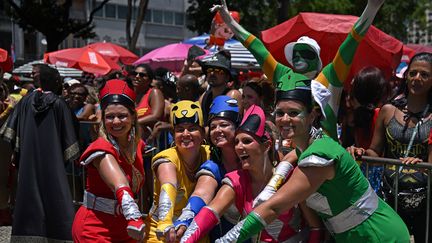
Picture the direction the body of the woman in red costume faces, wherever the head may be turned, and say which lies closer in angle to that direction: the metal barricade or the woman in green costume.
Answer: the woman in green costume

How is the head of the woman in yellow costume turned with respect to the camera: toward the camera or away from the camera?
toward the camera

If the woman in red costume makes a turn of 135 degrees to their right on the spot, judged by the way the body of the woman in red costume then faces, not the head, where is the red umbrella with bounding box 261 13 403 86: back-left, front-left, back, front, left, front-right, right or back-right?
back-right

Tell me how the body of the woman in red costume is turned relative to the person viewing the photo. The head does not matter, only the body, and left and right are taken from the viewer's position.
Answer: facing the viewer and to the right of the viewer

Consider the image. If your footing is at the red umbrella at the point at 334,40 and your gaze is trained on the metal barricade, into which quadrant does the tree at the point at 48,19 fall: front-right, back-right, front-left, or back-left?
back-right

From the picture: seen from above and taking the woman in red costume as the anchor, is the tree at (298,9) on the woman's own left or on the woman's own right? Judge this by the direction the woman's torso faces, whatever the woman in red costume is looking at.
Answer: on the woman's own left

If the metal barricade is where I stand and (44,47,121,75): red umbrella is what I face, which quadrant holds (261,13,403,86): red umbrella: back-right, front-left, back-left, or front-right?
front-right

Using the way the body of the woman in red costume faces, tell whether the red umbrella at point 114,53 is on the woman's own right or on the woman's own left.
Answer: on the woman's own left

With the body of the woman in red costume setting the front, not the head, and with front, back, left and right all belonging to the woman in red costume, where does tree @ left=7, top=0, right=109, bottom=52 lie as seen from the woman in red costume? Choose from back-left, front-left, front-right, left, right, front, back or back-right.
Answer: back-left

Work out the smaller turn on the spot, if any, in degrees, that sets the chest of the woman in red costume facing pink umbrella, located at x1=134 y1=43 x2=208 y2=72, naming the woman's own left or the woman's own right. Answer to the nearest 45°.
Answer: approximately 135° to the woman's own left

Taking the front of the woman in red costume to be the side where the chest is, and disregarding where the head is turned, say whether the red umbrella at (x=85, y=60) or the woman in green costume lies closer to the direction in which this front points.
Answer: the woman in green costume

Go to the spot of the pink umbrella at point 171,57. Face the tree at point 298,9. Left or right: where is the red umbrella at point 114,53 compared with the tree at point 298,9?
left

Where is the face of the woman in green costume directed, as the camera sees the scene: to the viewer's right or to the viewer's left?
to the viewer's left

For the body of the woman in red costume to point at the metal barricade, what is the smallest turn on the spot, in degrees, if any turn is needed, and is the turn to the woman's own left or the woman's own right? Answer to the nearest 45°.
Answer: approximately 45° to the woman's own left

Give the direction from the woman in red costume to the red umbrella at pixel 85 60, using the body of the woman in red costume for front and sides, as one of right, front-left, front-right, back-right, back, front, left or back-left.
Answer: back-left

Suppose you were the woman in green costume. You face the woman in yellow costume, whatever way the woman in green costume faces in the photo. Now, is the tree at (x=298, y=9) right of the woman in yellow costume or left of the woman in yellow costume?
right
